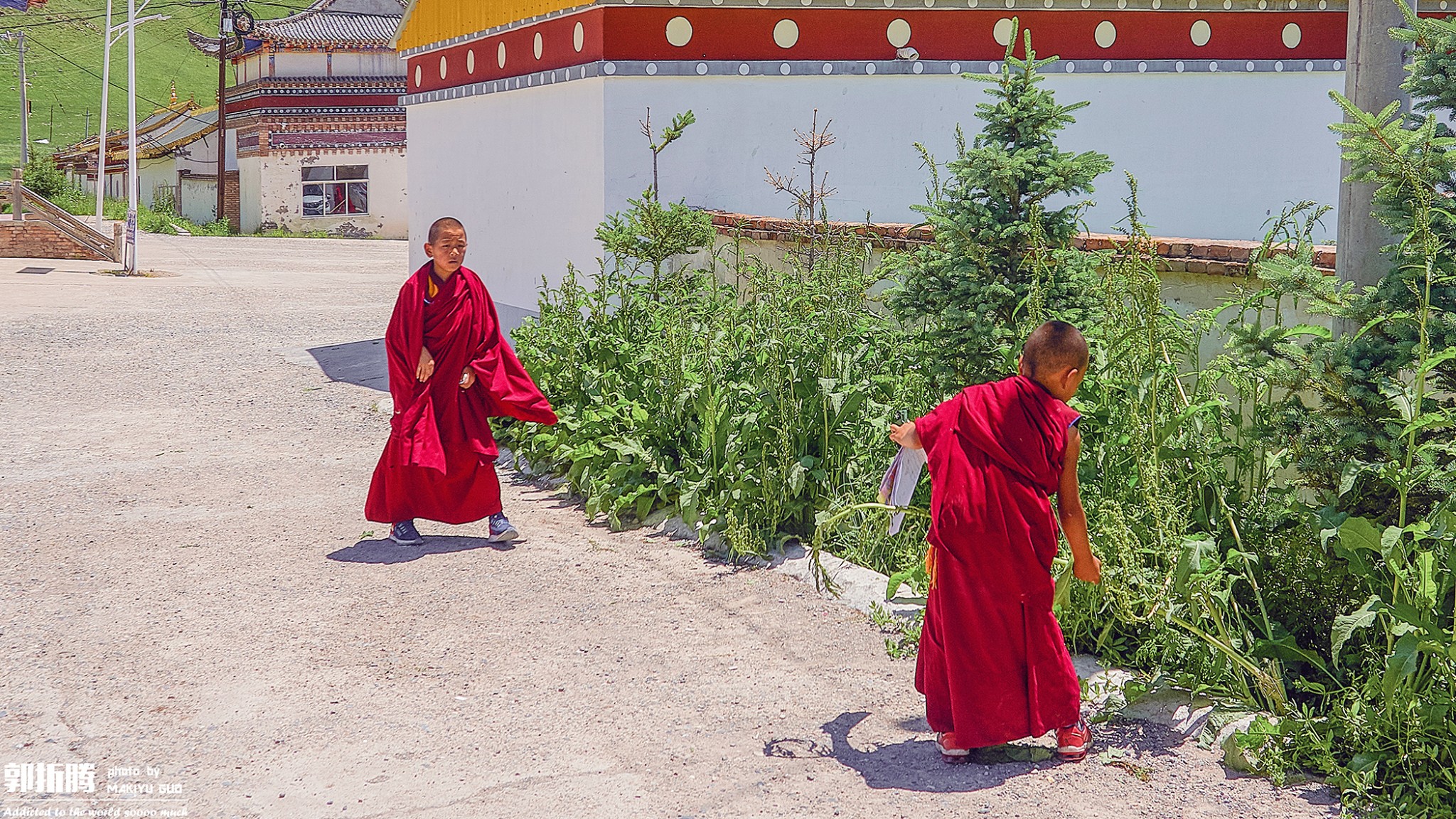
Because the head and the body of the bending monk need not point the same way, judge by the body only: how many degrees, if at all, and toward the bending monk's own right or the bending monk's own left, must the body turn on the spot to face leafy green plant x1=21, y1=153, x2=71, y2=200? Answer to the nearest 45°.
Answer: approximately 90° to the bending monk's own left

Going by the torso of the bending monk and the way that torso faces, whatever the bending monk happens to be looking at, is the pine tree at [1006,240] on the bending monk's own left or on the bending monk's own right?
on the bending monk's own left

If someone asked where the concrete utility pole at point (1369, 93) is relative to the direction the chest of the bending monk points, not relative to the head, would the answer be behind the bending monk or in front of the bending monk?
in front

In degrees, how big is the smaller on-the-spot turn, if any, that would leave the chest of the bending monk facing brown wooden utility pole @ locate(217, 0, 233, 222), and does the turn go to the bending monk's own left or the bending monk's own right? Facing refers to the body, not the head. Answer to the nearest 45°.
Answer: approximately 90° to the bending monk's own left

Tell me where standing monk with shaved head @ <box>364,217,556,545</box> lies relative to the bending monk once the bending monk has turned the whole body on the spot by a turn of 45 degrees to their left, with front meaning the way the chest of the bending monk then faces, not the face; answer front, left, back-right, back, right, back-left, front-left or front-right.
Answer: front-left

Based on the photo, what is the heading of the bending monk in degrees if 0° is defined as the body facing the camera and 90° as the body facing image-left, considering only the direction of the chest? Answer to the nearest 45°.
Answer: approximately 225°

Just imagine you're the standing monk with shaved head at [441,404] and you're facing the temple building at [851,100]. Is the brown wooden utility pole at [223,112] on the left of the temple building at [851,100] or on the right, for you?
left

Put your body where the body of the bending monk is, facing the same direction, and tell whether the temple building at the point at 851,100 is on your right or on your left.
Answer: on your left

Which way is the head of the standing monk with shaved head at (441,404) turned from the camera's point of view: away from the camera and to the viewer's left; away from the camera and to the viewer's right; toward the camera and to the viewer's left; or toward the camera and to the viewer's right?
toward the camera and to the viewer's right

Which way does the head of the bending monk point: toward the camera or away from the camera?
away from the camera
